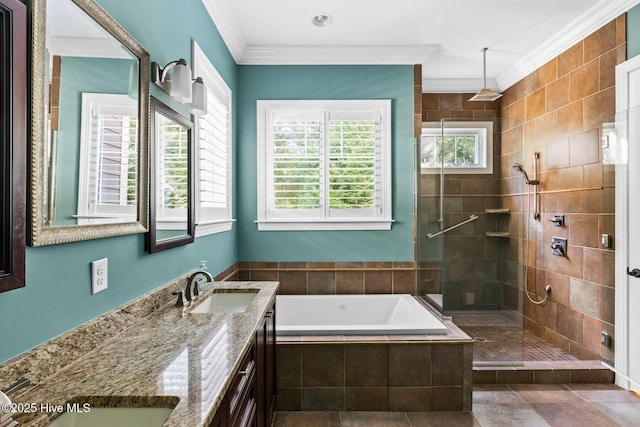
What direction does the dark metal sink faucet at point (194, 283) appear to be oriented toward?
to the viewer's right

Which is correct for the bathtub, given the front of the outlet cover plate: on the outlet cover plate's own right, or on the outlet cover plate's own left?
on the outlet cover plate's own left

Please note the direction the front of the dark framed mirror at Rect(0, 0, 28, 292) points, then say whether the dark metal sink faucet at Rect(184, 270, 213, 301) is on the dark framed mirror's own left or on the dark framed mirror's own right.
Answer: on the dark framed mirror's own left

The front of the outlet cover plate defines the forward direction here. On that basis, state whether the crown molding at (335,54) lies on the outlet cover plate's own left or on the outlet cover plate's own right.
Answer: on the outlet cover plate's own left

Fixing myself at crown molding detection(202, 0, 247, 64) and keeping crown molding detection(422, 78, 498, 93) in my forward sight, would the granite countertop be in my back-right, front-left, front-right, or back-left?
back-right

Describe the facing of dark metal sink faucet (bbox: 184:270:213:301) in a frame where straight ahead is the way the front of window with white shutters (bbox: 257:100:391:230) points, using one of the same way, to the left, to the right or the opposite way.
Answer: to the left

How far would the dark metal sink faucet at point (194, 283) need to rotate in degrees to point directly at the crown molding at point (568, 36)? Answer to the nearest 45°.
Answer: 0° — it already faces it

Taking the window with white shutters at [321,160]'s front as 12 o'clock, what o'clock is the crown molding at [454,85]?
The crown molding is roughly at 8 o'clock from the window with white shutters.

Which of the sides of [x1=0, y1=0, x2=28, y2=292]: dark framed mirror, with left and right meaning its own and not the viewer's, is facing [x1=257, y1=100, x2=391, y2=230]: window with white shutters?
left
